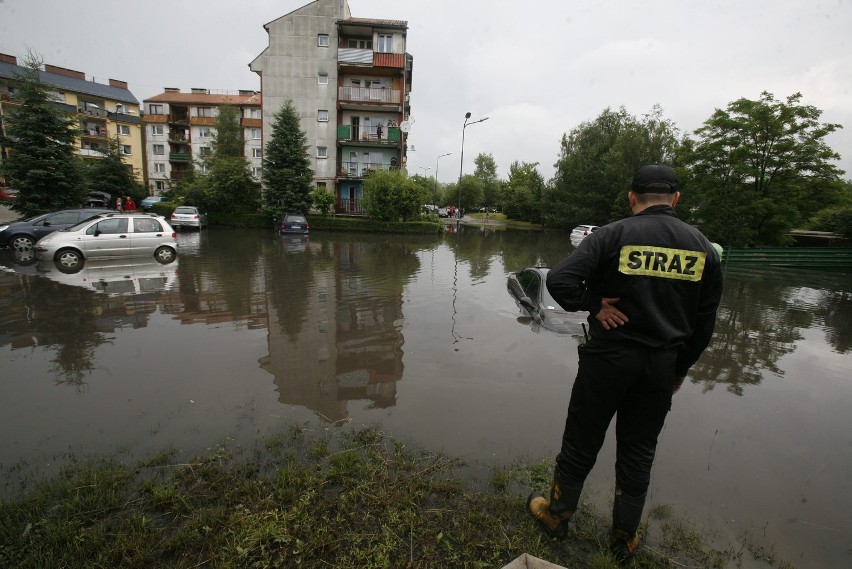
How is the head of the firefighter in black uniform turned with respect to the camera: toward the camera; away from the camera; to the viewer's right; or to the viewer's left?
away from the camera

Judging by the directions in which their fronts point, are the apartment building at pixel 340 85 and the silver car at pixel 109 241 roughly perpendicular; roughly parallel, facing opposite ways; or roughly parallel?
roughly perpendicular

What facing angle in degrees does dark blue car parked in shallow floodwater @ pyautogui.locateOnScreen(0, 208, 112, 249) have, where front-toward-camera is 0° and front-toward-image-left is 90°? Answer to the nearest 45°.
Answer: approximately 90°

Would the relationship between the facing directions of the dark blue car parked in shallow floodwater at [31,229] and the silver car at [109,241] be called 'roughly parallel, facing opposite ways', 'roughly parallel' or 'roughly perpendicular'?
roughly parallel

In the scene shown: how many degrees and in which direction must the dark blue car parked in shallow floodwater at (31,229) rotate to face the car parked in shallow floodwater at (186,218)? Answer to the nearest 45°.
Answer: approximately 135° to its right

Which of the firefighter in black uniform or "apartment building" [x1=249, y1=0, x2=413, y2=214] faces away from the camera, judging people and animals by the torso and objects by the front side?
the firefighter in black uniform

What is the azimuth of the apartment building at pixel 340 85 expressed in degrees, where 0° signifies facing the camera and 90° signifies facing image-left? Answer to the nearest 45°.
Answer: approximately 315°

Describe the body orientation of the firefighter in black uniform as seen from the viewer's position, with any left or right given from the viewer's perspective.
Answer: facing away from the viewer

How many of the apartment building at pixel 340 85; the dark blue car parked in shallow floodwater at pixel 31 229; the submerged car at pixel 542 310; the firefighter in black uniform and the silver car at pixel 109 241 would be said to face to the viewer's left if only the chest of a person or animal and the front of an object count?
2

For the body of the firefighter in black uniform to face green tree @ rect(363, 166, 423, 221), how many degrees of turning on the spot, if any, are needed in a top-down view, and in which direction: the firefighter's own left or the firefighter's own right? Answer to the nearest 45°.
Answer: approximately 45° to the firefighter's own left

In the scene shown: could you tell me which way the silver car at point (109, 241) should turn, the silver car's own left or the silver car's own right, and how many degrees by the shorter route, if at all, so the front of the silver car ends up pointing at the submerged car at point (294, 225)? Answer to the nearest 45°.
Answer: approximately 135° to the silver car's own right

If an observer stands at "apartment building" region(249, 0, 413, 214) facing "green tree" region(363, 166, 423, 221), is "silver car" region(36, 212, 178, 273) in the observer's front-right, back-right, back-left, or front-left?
front-right

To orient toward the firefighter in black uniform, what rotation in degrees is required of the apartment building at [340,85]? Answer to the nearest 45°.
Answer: approximately 45° to its right

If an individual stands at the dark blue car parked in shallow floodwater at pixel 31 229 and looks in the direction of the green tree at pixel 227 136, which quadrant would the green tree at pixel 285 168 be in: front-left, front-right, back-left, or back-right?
front-right
